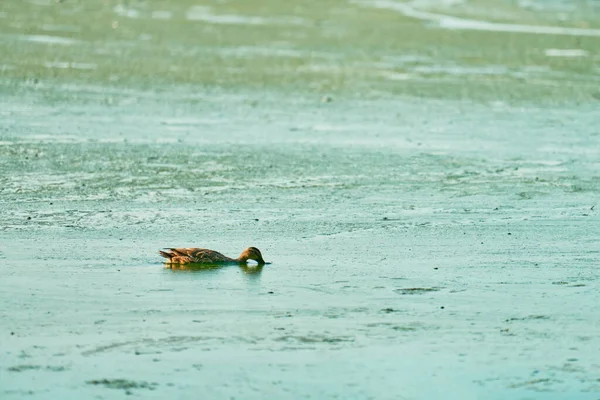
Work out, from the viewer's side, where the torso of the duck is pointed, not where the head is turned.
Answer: to the viewer's right
